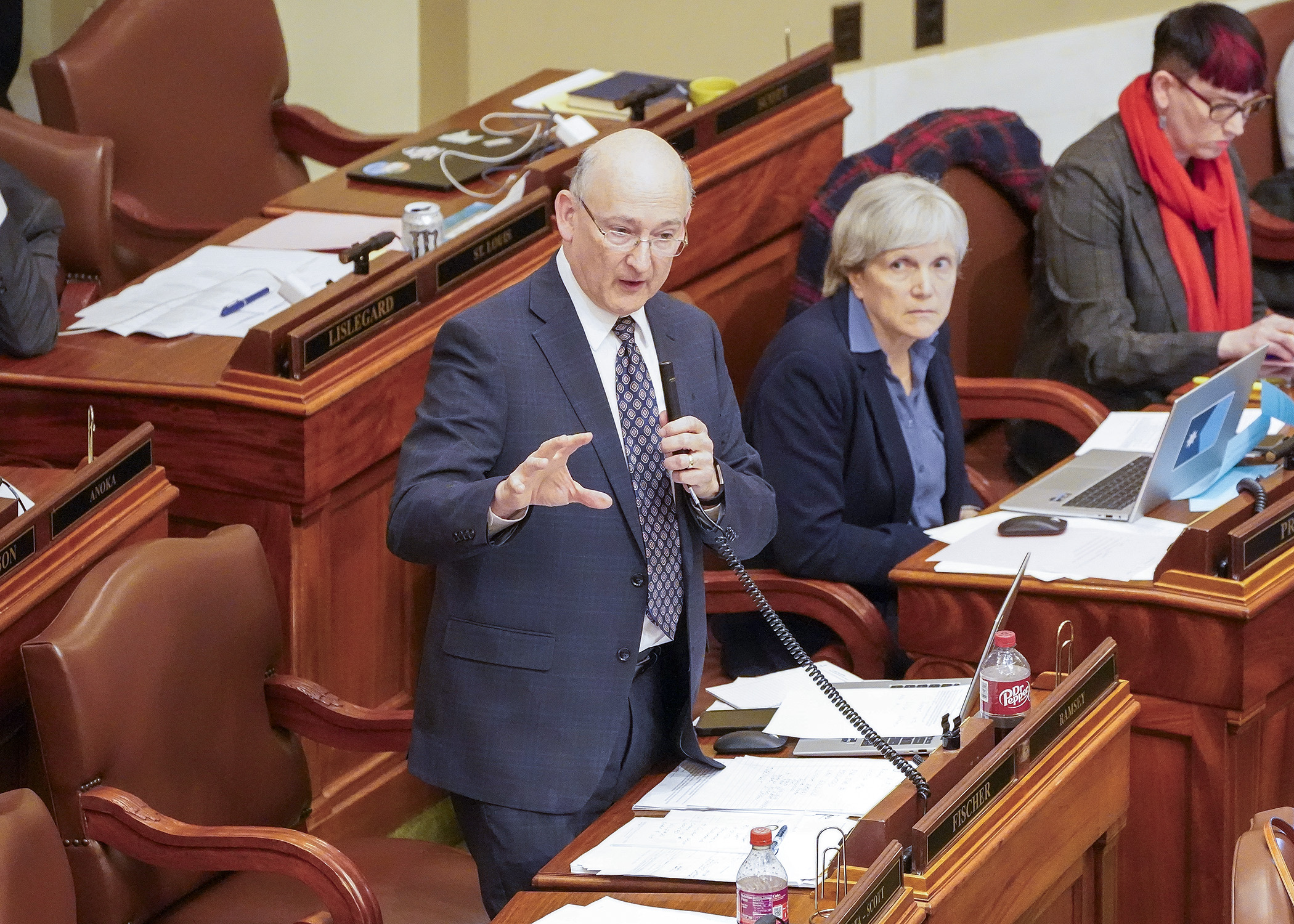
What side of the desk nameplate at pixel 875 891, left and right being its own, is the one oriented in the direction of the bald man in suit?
back

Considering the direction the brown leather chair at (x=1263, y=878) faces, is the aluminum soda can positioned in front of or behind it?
behind
